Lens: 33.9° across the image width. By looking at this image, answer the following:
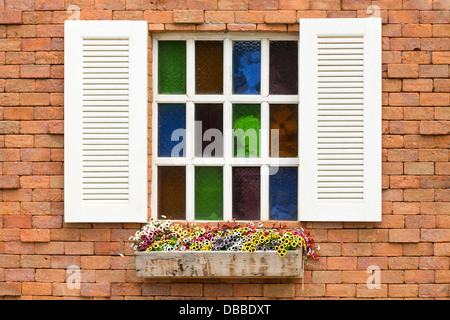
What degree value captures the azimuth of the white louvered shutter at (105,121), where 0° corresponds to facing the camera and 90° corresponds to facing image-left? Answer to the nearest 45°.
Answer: approximately 0°

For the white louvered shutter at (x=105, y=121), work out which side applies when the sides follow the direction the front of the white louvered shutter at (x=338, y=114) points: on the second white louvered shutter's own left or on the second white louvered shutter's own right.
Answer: on the second white louvered shutter's own right

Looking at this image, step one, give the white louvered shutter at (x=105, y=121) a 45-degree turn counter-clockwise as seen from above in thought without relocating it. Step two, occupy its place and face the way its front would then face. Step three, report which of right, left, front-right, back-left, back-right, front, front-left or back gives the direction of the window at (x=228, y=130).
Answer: front-left

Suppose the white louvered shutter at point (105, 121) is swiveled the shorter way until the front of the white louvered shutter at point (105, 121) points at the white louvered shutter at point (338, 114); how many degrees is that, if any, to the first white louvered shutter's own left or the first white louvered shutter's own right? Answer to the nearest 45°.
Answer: approximately 90° to the first white louvered shutter's own left

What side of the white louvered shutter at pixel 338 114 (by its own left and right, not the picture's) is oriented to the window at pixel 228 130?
right

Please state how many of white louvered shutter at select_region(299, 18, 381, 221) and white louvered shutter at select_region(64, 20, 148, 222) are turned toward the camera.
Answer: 2
